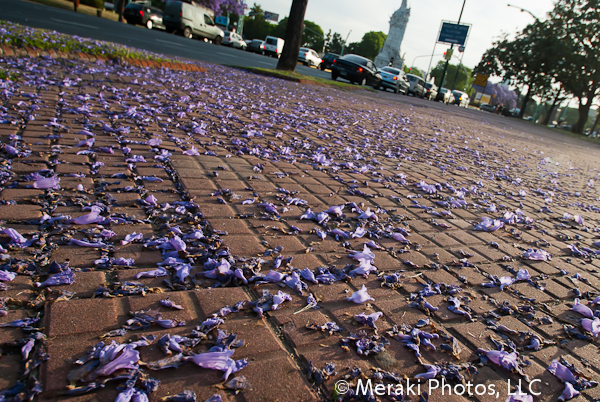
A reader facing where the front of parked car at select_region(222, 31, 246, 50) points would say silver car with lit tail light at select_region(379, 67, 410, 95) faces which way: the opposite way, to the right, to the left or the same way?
the same way

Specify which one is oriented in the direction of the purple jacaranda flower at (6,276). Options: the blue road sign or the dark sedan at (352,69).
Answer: the blue road sign

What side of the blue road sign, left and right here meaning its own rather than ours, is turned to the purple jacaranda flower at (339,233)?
front

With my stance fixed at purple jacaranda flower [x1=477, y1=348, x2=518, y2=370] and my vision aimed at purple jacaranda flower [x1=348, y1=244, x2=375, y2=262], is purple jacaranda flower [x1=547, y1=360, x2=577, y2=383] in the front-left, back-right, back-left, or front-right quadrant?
back-right

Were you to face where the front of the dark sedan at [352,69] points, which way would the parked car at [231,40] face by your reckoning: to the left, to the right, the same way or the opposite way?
the same way

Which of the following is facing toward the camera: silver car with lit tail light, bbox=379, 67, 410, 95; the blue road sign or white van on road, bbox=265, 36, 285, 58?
the blue road sign

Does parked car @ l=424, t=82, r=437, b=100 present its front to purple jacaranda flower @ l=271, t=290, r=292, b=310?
no

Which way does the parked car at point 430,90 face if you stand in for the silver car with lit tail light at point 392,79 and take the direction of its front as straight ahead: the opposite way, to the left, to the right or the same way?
the same way

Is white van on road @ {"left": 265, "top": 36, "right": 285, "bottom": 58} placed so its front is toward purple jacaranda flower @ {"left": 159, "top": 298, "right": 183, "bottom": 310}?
no

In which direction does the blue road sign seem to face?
toward the camera
